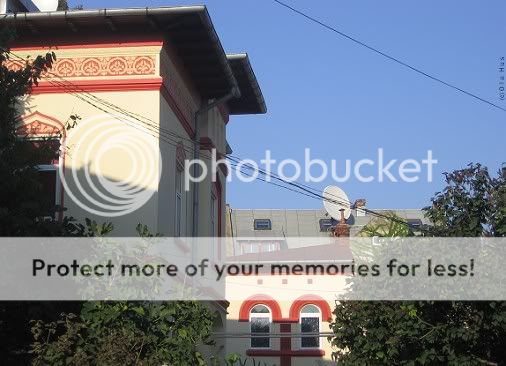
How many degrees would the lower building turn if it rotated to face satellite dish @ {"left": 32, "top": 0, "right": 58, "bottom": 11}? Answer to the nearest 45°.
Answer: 0° — it already faces it

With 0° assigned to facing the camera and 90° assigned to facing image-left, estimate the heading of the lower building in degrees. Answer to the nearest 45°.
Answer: approximately 0°
